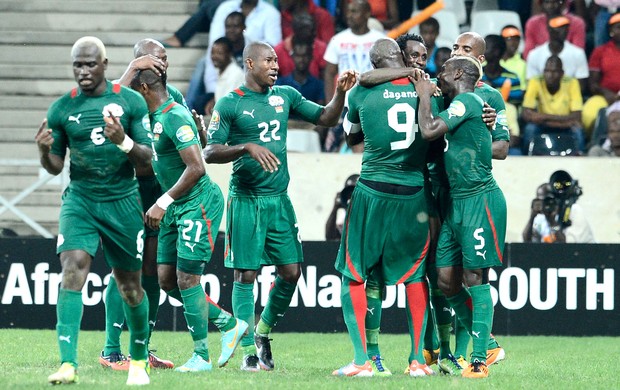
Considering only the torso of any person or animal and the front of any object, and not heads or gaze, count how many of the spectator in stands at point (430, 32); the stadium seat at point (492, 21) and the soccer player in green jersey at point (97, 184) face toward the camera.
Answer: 3

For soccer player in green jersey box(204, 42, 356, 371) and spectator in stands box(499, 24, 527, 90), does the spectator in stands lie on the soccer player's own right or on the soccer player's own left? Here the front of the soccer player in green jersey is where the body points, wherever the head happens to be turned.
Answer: on the soccer player's own left

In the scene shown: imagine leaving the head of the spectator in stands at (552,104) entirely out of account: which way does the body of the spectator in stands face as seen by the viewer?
toward the camera

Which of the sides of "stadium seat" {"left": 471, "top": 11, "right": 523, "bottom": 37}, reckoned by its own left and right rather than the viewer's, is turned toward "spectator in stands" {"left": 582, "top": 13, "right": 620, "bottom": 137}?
left

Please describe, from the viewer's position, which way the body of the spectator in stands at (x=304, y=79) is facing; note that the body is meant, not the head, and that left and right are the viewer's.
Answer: facing the viewer

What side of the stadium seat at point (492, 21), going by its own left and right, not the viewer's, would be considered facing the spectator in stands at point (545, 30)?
left

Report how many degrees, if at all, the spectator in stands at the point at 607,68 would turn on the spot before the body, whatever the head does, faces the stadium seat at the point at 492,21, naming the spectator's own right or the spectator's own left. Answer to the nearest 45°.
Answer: approximately 90° to the spectator's own right

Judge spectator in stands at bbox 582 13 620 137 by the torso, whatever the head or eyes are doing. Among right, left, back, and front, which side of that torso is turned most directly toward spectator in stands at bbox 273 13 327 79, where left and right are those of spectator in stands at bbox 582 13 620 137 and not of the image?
right

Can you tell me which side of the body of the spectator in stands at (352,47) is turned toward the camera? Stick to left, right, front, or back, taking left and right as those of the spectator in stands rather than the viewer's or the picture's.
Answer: front

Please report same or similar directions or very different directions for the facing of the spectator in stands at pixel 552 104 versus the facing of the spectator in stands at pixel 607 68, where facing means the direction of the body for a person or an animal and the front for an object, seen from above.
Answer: same or similar directions

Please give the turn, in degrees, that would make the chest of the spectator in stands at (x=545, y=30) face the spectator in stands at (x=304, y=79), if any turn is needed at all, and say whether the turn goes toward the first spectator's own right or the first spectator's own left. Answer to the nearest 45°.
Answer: approximately 45° to the first spectator's own right
